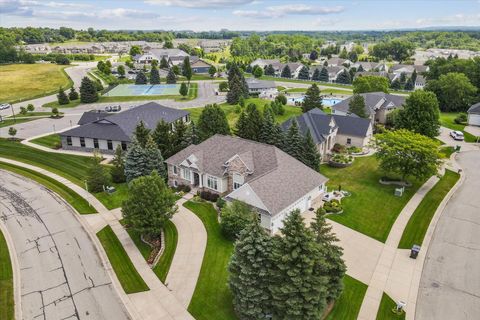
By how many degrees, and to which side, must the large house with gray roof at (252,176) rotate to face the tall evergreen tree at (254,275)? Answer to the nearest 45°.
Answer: approximately 45° to its left

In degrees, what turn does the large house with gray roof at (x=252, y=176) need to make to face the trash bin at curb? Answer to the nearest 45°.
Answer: approximately 90° to its left

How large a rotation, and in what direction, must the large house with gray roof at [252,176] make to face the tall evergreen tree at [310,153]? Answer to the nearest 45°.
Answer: approximately 180°

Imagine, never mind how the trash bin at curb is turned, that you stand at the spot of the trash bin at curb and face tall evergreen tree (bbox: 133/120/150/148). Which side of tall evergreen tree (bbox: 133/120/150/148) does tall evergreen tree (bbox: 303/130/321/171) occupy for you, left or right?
right

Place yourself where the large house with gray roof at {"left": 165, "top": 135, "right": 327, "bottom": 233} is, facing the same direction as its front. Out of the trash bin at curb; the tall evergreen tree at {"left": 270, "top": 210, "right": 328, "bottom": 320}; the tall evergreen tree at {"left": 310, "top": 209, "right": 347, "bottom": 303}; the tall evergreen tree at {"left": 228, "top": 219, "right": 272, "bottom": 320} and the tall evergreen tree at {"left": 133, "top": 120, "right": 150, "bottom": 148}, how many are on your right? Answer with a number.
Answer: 1

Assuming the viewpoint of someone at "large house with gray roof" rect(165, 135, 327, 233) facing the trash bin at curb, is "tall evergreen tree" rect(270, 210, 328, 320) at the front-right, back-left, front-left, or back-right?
front-right

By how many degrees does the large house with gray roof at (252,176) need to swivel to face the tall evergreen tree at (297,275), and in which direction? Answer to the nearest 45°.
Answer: approximately 45° to its left

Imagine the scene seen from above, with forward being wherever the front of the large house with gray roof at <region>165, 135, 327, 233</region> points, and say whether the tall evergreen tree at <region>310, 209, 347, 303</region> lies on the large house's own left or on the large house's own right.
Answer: on the large house's own left

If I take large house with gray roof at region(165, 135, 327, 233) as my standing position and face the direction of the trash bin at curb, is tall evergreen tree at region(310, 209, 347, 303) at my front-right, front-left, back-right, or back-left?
front-right

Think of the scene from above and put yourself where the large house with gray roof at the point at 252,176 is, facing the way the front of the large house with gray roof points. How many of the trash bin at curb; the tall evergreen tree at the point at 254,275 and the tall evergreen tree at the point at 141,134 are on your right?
1

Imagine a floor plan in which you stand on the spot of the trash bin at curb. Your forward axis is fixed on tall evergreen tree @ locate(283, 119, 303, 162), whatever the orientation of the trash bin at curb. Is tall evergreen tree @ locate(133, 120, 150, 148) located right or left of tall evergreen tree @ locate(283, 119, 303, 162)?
left

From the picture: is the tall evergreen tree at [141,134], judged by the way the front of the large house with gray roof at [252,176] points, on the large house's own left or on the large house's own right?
on the large house's own right

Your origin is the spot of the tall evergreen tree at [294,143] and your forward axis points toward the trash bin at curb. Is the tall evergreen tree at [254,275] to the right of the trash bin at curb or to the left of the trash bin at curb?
right

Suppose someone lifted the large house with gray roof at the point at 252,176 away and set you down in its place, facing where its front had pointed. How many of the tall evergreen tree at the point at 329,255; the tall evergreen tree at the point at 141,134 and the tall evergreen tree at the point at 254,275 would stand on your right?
1

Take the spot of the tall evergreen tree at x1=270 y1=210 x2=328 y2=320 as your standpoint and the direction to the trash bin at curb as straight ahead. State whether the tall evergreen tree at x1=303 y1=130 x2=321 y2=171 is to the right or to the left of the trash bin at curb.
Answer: left
